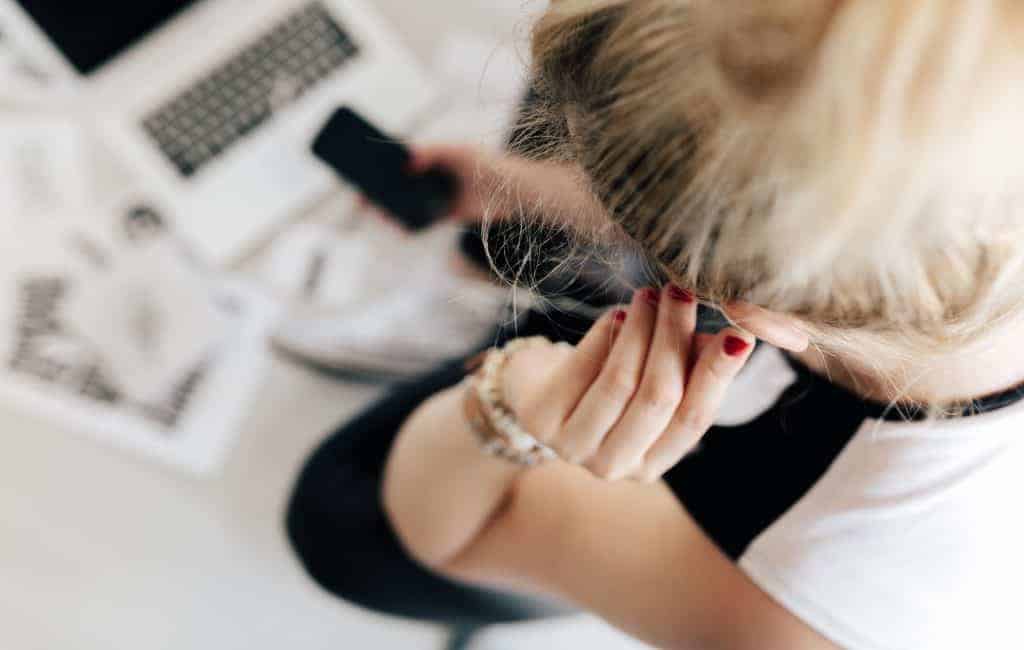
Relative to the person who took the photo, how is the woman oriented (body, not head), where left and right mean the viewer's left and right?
facing away from the viewer and to the left of the viewer

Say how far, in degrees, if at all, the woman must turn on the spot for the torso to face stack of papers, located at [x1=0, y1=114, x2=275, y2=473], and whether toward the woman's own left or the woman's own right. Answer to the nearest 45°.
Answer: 0° — they already face it

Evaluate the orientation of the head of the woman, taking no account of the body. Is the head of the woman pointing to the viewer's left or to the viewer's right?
to the viewer's left

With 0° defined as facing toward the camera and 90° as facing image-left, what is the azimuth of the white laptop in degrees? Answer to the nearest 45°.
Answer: approximately 315°

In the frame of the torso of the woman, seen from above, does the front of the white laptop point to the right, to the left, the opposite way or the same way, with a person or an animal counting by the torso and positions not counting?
the opposite way
